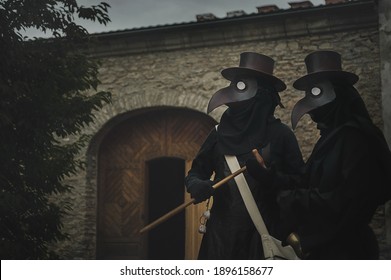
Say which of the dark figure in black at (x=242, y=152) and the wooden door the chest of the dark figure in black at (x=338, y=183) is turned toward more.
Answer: the dark figure in black

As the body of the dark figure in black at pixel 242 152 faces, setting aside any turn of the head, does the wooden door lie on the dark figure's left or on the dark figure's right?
on the dark figure's right

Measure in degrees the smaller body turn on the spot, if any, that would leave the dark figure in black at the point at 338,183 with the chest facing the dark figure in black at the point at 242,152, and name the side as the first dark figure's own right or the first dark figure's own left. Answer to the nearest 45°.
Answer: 0° — they already face them

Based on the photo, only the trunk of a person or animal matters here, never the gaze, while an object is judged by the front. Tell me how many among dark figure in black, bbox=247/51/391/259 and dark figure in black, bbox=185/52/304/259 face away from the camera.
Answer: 0

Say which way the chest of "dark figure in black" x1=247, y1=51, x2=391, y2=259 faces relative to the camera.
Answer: to the viewer's left

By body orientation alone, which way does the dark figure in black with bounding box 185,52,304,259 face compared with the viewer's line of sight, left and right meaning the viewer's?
facing the viewer and to the left of the viewer

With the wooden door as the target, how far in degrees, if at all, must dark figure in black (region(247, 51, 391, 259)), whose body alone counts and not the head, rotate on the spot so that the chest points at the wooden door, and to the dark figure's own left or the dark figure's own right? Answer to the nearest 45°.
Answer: approximately 45° to the dark figure's own right

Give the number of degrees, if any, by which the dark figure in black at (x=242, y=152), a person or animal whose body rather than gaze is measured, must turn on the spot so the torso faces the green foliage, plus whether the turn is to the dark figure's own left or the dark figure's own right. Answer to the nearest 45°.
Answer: approximately 90° to the dark figure's own right

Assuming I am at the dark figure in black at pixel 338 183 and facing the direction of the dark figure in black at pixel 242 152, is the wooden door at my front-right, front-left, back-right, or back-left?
front-right

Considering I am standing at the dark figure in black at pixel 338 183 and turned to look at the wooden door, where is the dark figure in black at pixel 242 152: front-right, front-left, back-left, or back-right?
front-left

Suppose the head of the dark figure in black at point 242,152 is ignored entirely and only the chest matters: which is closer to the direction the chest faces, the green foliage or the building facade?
the green foliage
